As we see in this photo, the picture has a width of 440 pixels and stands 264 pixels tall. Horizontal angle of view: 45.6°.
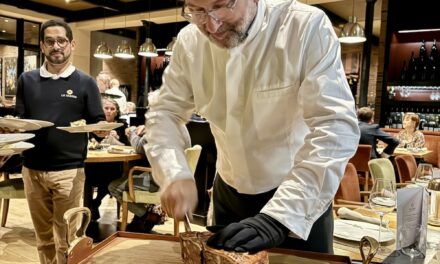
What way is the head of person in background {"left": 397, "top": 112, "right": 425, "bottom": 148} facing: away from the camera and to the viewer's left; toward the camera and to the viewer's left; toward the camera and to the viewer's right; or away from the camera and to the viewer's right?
toward the camera and to the viewer's left

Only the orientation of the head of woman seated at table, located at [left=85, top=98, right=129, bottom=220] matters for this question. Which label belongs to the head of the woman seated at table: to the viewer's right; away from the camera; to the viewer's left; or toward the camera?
toward the camera

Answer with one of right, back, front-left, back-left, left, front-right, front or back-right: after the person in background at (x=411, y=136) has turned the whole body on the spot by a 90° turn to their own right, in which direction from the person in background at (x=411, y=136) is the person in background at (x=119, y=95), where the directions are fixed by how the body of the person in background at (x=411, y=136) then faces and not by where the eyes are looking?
front-left

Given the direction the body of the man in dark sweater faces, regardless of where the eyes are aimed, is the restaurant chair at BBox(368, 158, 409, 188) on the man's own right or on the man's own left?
on the man's own left

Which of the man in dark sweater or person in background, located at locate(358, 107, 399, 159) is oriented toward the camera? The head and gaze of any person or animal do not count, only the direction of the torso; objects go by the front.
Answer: the man in dark sweater

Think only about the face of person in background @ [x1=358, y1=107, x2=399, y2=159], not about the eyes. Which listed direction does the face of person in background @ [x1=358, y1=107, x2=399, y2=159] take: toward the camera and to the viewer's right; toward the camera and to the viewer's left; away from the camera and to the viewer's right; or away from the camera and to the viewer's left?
away from the camera and to the viewer's right

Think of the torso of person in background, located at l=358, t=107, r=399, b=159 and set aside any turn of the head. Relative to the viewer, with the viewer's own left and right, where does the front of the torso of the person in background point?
facing away from the viewer and to the right of the viewer

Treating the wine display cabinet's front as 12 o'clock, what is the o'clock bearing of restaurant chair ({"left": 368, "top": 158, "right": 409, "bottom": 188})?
The restaurant chair is roughly at 12 o'clock from the wine display cabinet.

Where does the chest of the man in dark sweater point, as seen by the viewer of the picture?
toward the camera

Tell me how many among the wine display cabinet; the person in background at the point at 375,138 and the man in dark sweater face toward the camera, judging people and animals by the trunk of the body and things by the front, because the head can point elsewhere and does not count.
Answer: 2

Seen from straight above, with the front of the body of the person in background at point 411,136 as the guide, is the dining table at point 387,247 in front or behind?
in front

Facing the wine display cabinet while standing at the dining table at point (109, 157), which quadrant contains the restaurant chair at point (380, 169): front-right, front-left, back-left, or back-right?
front-right

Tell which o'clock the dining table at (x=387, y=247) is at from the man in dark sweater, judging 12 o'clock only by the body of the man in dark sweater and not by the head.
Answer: The dining table is roughly at 11 o'clock from the man in dark sweater.

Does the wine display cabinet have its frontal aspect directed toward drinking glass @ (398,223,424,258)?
yes

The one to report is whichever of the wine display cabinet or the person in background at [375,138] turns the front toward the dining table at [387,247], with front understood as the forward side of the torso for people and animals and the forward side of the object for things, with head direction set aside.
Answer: the wine display cabinet

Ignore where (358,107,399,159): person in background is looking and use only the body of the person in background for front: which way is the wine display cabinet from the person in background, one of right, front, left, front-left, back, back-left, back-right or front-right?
front-left

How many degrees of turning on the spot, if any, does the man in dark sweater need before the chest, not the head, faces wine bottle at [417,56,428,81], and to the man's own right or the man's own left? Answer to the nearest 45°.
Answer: approximately 135° to the man's own left

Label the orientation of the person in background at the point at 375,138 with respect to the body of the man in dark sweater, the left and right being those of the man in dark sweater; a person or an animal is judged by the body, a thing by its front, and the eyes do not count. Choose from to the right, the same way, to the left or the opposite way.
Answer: to the left

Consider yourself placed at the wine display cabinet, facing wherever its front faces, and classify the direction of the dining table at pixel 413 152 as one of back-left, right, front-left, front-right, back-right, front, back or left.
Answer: front
